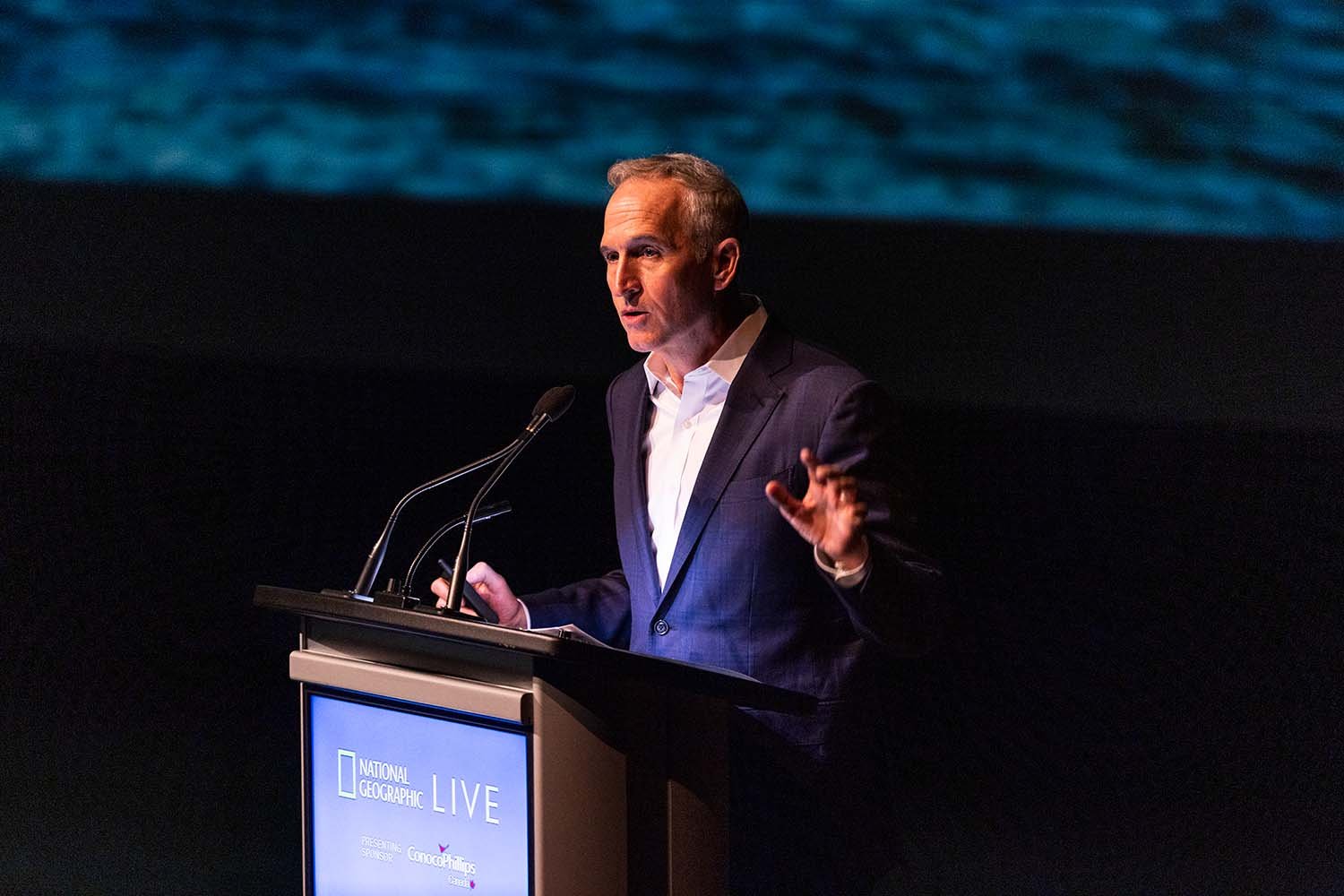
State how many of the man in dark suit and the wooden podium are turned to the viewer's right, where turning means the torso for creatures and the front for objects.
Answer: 0

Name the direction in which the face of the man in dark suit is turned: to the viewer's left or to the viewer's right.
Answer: to the viewer's left

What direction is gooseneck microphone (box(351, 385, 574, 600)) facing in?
to the viewer's right

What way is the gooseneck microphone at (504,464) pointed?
to the viewer's right

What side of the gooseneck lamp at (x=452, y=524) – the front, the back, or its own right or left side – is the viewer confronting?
right

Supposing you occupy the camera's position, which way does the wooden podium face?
facing the viewer and to the left of the viewer
